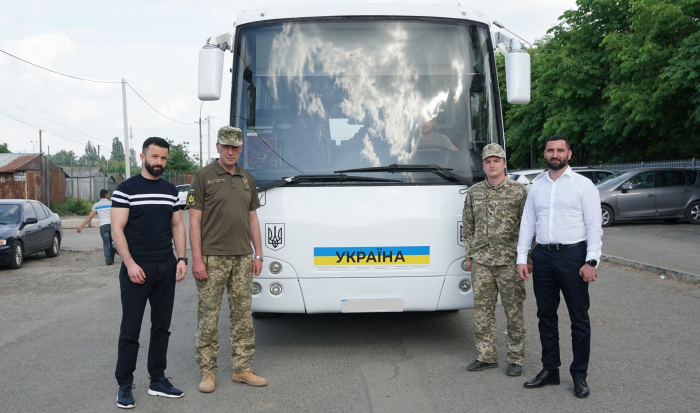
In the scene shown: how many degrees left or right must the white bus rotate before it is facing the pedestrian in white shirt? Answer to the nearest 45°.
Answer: approximately 135° to its right

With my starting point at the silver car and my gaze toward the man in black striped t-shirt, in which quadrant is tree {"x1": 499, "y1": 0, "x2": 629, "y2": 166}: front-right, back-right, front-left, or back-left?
back-right

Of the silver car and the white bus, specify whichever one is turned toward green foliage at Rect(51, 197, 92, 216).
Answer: the silver car

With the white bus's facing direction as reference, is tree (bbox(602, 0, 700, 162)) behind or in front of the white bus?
behind

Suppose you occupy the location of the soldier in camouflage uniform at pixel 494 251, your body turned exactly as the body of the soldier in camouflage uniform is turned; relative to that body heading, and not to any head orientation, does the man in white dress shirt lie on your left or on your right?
on your left

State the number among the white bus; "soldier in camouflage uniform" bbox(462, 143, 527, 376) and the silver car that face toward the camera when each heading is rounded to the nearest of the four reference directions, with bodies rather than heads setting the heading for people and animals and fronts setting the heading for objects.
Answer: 2

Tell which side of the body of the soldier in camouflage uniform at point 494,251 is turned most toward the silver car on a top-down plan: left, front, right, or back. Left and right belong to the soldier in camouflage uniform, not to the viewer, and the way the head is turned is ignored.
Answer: back

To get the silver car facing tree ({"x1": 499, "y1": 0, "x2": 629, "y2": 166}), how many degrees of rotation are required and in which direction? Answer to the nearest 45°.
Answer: approximately 90° to its right

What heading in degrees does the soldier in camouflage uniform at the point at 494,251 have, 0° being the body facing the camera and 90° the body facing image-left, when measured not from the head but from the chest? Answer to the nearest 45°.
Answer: approximately 0°

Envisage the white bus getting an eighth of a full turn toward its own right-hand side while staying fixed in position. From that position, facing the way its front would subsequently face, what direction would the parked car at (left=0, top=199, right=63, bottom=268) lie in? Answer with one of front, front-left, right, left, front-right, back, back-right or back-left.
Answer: right

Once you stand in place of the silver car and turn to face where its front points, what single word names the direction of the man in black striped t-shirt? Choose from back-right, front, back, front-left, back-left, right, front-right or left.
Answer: left

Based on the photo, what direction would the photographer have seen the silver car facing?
facing to the left of the viewer

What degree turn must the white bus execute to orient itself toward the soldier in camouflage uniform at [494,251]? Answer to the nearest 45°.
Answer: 0° — it already faces them

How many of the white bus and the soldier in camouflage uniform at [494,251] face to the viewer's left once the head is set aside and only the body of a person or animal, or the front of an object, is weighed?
0

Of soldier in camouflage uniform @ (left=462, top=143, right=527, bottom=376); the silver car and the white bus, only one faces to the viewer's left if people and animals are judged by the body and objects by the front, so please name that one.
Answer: the silver car
